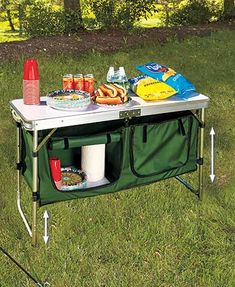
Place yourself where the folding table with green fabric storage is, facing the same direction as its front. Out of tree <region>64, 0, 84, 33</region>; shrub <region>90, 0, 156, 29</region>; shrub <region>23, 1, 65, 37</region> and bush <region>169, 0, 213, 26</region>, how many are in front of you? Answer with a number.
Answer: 0

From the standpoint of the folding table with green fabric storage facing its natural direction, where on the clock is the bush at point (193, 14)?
The bush is roughly at 8 o'clock from the folding table with green fabric storage.

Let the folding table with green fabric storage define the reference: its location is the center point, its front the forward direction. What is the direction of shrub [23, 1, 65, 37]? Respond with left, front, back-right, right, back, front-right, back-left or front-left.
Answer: back-left

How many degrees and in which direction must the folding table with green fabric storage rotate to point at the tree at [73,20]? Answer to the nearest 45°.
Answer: approximately 135° to its left

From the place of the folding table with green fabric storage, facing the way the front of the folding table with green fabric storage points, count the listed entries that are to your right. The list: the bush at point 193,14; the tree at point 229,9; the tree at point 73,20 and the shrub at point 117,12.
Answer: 0

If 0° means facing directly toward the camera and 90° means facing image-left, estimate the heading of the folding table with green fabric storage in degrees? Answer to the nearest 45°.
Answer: approximately 315°

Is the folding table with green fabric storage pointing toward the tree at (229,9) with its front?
no
